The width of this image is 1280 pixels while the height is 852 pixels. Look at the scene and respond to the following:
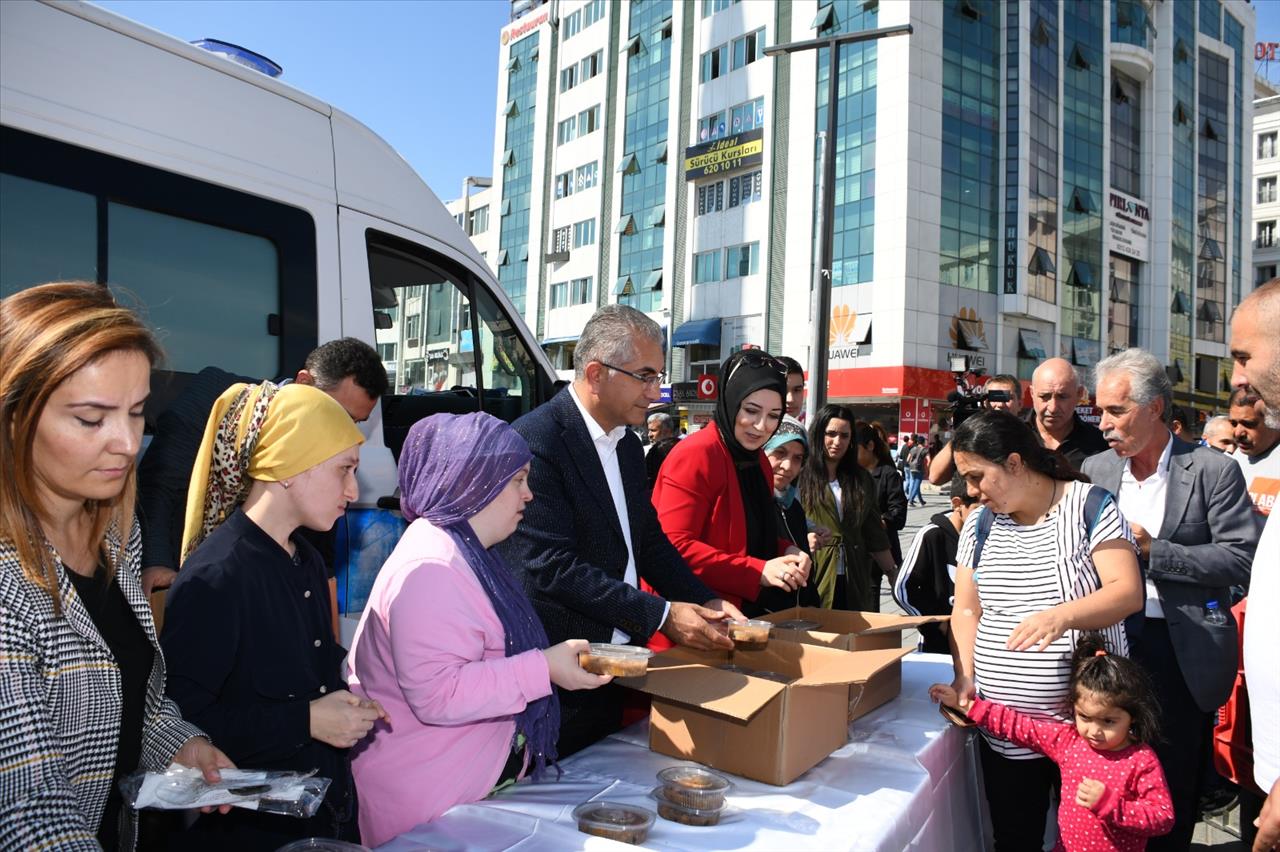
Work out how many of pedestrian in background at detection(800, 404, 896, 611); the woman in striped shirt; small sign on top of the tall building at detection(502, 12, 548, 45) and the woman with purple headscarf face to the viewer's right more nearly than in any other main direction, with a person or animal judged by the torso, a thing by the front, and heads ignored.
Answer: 1

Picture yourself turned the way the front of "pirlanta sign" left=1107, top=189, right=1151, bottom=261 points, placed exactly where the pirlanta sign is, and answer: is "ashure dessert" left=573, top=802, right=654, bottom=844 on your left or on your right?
on your right

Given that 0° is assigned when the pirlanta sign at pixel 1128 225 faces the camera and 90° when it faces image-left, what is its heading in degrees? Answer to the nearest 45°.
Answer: approximately 315°

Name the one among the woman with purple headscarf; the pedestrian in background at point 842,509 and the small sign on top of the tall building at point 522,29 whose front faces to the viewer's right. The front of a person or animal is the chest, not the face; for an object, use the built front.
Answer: the woman with purple headscarf

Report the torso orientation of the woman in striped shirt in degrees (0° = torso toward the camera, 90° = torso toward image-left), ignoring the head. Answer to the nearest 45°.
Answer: approximately 45°

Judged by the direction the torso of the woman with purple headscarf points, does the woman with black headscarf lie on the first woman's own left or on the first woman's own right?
on the first woman's own left

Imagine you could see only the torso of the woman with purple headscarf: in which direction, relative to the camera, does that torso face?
to the viewer's right

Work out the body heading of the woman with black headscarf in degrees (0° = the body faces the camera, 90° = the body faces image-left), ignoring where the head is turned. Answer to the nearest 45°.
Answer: approximately 315°
